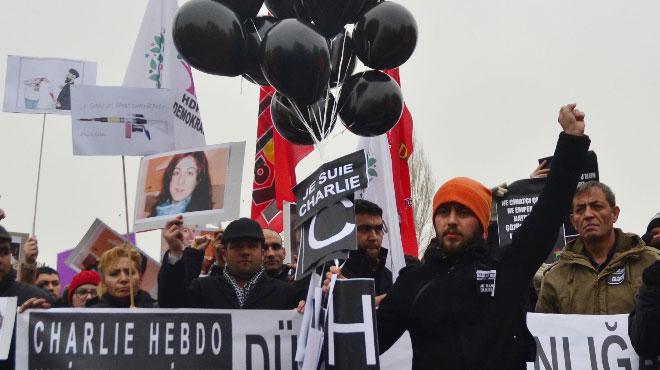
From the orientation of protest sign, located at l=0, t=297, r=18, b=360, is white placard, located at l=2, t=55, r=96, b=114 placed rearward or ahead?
rearward

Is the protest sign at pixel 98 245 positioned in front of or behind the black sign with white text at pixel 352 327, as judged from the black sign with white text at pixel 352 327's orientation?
behind

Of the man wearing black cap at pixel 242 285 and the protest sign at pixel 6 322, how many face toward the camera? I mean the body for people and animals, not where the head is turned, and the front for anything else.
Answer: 2

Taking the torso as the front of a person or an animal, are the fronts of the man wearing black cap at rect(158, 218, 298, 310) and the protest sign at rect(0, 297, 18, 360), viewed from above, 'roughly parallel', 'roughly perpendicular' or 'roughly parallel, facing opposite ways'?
roughly parallel

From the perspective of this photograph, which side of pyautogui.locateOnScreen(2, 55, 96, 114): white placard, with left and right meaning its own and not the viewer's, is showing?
front

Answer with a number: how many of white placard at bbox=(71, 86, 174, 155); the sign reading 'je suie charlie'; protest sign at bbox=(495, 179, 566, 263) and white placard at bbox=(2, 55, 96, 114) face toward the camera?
4

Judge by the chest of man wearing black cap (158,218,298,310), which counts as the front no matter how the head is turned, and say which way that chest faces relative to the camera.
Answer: toward the camera

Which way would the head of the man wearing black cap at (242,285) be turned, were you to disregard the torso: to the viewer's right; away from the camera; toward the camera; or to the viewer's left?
toward the camera

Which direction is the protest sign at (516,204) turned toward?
toward the camera

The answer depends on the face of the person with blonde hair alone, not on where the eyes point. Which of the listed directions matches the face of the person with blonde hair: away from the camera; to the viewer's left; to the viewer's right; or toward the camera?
toward the camera

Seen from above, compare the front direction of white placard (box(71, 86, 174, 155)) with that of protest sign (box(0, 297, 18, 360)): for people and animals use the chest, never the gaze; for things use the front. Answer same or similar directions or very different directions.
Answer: same or similar directions

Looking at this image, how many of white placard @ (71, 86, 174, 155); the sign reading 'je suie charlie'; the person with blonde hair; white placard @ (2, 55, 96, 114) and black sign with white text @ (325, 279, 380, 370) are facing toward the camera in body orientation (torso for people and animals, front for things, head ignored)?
5

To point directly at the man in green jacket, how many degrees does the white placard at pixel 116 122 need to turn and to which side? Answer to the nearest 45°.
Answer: approximately 45° to its left

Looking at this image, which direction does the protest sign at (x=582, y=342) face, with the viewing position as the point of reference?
facing the viewer

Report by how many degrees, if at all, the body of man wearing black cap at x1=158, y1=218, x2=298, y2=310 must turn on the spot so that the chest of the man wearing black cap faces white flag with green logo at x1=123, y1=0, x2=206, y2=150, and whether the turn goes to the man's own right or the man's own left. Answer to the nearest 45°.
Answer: approximately 180°
